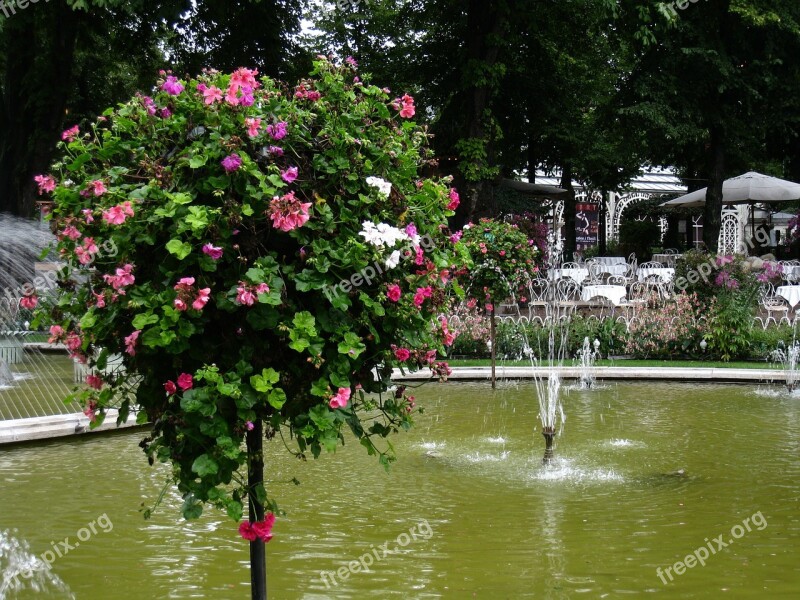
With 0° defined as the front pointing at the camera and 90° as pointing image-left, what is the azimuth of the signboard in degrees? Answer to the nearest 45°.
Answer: approximately 0°

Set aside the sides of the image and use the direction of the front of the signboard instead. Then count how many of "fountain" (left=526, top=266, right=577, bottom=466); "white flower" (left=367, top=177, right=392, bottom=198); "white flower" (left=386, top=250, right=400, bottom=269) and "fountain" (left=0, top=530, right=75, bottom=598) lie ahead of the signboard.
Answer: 4

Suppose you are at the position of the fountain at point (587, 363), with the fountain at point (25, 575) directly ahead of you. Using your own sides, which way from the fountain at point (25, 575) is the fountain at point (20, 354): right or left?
right

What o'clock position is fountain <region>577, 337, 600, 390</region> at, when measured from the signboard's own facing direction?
The fountain is roughly at 12 o'clock from the signboard.

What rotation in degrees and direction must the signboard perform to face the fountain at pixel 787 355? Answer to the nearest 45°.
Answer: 0° — it already faces it

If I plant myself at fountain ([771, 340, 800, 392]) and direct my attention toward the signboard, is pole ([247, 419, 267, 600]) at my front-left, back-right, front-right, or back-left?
back-left

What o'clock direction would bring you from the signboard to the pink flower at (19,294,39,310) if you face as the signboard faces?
The pink flower is roughly at 12 o'clock from the signboard.

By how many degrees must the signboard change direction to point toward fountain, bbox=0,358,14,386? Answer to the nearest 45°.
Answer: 0° — it already faces it

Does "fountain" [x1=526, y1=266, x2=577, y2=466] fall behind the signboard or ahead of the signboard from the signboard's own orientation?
ahead

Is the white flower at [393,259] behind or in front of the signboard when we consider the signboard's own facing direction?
in front
